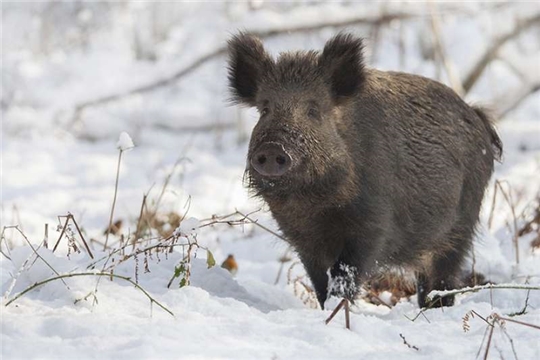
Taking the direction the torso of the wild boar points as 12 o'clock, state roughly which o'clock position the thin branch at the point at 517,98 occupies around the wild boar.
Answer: The thin branch is roughly at 5 o'clock from the wild boar.

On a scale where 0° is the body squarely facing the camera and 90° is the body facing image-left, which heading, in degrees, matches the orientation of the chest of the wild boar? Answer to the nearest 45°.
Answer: approximately 45°

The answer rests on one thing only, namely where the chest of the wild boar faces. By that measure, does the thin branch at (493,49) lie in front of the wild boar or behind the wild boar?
behind

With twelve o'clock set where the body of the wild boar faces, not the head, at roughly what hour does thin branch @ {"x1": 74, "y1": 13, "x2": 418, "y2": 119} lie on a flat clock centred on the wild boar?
The thin branch is roughly at 4 o'clock from the wild boar.
